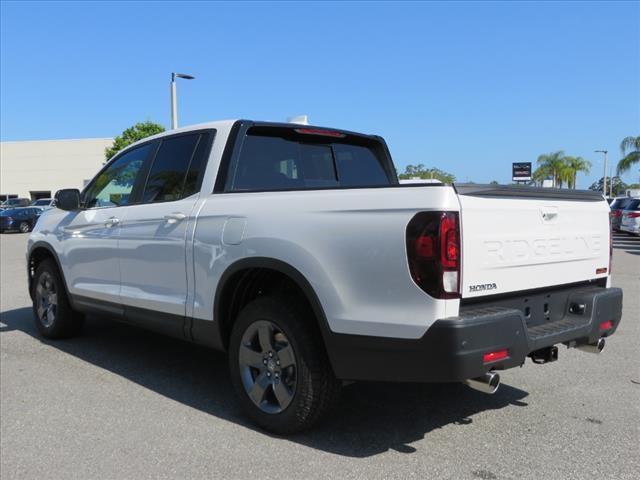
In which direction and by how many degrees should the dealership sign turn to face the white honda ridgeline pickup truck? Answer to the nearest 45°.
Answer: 0° — it already faces it

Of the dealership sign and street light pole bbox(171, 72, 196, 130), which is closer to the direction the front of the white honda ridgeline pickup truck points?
the street light pole

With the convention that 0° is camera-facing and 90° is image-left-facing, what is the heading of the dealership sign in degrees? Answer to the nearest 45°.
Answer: approximately 0°

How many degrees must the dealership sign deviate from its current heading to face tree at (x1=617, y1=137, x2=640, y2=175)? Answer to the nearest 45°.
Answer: approximately 135° to its left

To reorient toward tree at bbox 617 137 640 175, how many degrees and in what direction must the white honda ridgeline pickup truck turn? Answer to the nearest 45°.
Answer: approximately 90° to its right

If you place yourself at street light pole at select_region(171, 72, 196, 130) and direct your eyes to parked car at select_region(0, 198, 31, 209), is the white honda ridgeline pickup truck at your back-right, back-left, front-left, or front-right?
back-left

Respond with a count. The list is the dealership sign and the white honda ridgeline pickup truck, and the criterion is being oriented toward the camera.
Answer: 1

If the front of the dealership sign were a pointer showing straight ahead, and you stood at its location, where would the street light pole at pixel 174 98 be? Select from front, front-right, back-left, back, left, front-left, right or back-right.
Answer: front-right

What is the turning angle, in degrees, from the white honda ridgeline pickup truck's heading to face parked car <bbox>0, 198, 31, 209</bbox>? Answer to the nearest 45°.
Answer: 0° — it already faces it

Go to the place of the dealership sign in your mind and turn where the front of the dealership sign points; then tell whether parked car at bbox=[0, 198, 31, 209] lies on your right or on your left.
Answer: on your right

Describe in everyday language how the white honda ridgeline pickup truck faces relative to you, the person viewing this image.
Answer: facing away from the viewer and to the left of the viewer

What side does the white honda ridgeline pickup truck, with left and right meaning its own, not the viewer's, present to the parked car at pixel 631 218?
right

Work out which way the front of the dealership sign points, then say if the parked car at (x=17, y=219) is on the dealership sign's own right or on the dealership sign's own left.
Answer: on the dealership sign's own right
